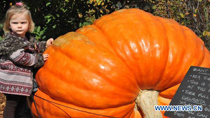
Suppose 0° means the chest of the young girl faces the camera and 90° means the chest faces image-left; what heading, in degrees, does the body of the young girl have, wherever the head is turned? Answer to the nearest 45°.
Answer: approximately 315°
